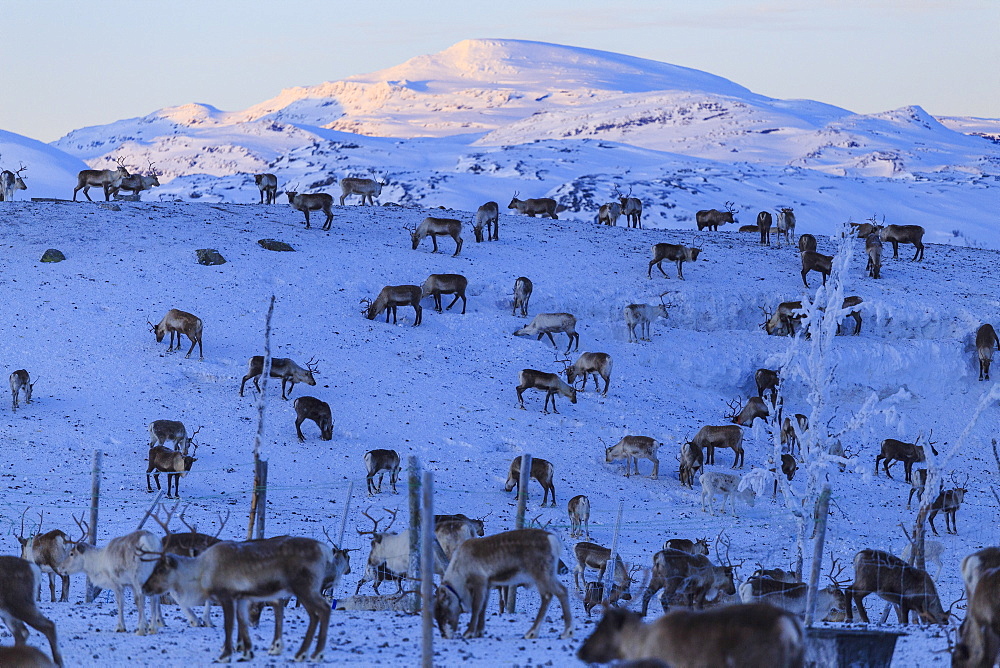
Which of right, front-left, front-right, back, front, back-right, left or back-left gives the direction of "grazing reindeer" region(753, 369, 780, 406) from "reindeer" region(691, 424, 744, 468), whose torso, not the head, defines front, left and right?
right

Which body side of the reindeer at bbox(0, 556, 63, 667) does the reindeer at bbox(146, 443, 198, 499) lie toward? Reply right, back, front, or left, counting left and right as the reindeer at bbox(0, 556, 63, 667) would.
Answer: right

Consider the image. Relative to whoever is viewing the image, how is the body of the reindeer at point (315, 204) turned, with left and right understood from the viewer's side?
facing to the left of the viewer

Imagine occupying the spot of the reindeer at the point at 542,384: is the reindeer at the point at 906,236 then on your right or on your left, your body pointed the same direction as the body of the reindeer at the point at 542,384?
on your left

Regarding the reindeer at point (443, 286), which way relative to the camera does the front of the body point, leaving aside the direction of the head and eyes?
to the viewer's left

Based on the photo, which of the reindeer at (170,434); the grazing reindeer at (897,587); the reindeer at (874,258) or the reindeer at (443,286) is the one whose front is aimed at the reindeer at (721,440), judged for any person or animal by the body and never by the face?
the reindeer at (170,434)

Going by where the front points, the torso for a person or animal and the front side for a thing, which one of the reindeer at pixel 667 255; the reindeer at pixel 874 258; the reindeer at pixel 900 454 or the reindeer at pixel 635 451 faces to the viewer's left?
the reindeer at pixel 635 451

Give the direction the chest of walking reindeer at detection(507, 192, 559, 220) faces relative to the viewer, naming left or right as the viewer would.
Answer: facing to the left of the viewer

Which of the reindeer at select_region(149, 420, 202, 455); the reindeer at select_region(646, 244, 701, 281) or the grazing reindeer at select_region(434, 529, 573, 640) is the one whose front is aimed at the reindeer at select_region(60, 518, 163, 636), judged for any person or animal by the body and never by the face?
the grazing reindeer

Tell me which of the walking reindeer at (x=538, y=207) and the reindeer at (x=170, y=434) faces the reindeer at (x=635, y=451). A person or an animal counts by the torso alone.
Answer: the reindeer at (x=170, y=434)

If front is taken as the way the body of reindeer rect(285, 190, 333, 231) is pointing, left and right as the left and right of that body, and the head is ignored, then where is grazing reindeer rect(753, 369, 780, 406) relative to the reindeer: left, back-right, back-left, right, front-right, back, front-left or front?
back-left

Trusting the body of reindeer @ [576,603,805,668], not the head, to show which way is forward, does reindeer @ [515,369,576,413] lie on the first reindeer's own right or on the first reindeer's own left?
on the first reindeer's own right

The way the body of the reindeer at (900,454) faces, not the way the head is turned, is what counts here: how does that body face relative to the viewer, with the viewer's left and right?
facing to the right of the viewer
